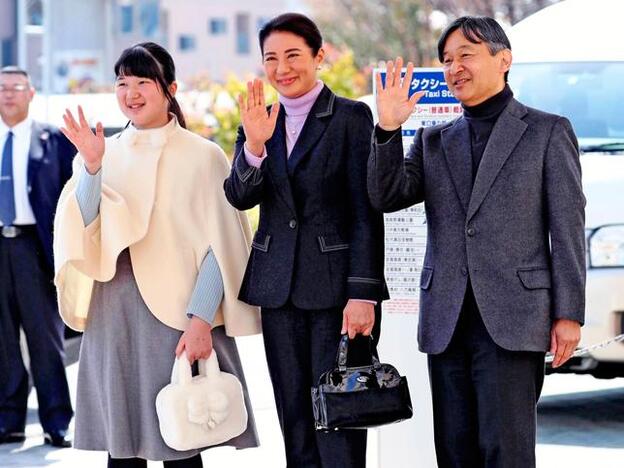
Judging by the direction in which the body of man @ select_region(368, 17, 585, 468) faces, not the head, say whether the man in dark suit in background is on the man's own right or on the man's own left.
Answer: on the man's own right

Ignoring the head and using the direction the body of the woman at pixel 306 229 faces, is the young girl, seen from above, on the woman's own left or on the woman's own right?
on the woman's own right

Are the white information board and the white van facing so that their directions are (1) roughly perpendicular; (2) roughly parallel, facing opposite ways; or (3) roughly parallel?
roughly parallel

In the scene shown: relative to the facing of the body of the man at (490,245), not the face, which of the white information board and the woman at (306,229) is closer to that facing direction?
the woman

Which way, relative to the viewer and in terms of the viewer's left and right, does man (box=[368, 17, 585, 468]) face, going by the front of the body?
facing the viewer and to the left of the viewer

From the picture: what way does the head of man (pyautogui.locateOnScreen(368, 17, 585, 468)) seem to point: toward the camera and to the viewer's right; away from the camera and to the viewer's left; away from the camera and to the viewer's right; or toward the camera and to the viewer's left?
toward the camera and to the viewer's left

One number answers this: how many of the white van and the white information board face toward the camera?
2

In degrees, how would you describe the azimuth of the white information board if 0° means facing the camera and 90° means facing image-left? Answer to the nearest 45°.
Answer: approximately 0°

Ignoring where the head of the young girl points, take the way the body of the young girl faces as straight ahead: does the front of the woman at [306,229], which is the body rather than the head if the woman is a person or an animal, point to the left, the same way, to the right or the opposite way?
the same way

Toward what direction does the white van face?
toward the camera

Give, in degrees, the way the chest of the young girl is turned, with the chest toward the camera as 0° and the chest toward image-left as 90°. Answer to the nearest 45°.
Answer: approximately 45°

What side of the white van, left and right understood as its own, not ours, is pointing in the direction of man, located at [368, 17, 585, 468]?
front
